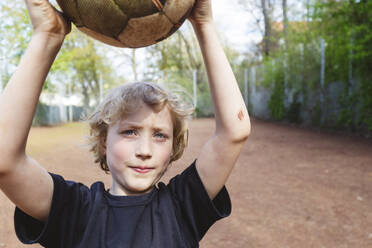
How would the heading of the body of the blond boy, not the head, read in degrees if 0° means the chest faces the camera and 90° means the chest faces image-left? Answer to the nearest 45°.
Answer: approximately 0°

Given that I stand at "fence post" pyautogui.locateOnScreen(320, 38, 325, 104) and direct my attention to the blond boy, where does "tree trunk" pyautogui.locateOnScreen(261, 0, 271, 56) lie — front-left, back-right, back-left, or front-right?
back-right

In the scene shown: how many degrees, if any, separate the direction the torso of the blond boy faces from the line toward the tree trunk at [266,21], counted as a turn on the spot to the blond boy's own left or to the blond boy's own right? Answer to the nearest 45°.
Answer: approximately 135° to the blond boy's own left

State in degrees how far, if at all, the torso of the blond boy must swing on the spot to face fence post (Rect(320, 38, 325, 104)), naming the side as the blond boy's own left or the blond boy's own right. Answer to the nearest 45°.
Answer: approximately 135° to the blond boy's own left
